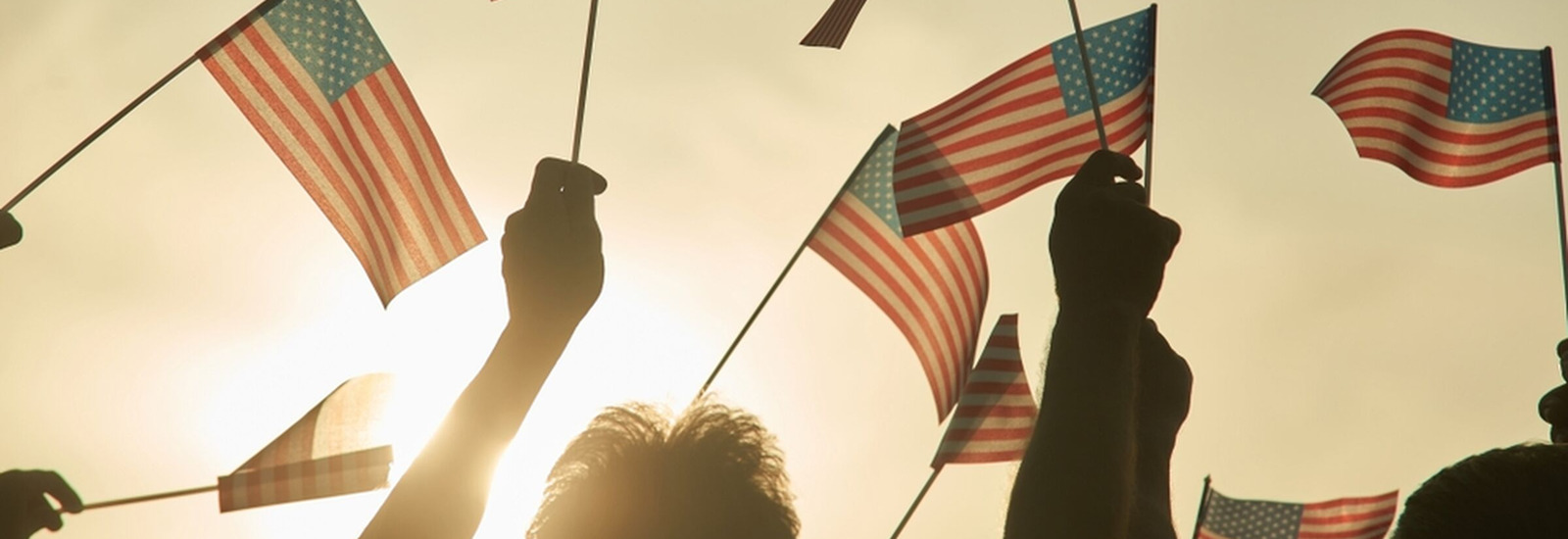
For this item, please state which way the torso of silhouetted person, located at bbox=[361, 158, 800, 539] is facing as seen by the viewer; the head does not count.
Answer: away from the camera

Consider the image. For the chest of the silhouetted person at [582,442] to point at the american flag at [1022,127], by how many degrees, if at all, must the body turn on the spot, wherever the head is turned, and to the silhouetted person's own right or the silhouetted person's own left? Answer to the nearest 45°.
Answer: approximately 45° to the silhouetted person's own right

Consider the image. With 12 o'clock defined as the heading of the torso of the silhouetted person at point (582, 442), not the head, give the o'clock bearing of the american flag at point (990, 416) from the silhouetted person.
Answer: The american flag is roughly at 1 o'clock from the silhouetted person.

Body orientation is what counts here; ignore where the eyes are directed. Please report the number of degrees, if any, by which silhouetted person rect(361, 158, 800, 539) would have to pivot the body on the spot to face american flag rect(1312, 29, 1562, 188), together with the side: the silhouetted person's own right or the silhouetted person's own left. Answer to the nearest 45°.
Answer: approximately 45° to the silhouetted person's own right
